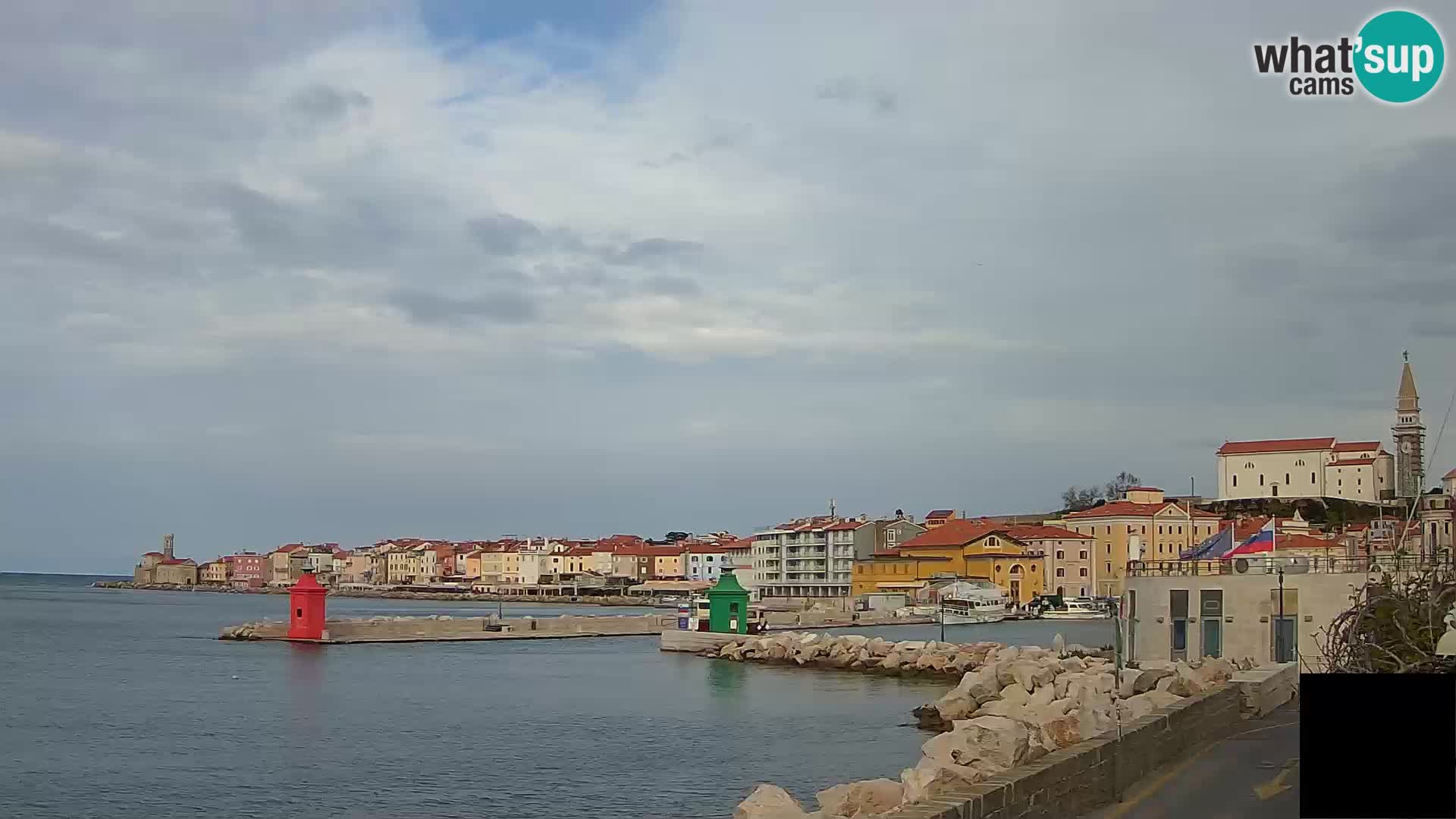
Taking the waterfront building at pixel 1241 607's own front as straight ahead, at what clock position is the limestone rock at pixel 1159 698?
The limestone rock is roughly at 12 o'clock from the waterfront building.

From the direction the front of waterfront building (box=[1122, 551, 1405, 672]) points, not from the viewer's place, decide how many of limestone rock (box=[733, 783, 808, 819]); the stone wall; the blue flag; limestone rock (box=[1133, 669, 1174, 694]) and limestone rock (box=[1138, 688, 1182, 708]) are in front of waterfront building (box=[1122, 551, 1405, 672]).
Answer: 4

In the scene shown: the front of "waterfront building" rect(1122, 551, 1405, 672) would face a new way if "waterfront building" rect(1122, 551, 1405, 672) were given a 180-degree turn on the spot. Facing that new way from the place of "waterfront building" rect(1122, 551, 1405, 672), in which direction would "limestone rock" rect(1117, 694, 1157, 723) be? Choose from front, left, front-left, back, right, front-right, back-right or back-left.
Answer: back

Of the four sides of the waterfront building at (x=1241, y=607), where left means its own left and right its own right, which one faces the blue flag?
back

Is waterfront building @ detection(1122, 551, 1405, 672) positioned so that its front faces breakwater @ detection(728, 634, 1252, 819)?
yes

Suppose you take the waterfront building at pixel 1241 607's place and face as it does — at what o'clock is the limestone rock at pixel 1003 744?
The limestone rock is roughly at 12 o'clock from the waterfront building.

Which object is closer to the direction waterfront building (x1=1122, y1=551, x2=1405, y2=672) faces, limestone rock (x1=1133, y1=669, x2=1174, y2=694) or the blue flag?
the limestone rock

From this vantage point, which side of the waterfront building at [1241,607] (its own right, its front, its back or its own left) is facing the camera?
front

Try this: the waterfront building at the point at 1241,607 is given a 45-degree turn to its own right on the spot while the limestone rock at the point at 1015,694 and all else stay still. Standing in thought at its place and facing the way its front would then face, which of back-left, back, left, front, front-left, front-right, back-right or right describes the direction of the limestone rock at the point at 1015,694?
front

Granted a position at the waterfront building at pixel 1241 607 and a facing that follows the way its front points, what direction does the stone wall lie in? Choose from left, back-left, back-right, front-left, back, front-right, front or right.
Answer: front

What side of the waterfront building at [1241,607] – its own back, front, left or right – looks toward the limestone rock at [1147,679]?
front

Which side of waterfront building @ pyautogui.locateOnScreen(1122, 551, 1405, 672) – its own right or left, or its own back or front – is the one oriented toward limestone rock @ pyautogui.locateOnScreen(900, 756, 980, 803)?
front

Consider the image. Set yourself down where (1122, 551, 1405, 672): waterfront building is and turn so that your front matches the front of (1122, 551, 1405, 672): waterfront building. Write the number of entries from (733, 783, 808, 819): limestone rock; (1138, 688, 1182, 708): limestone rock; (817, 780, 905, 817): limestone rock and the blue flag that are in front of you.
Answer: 3

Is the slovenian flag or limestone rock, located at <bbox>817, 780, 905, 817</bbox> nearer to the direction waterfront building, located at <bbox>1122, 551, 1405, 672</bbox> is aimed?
the limestone rock
